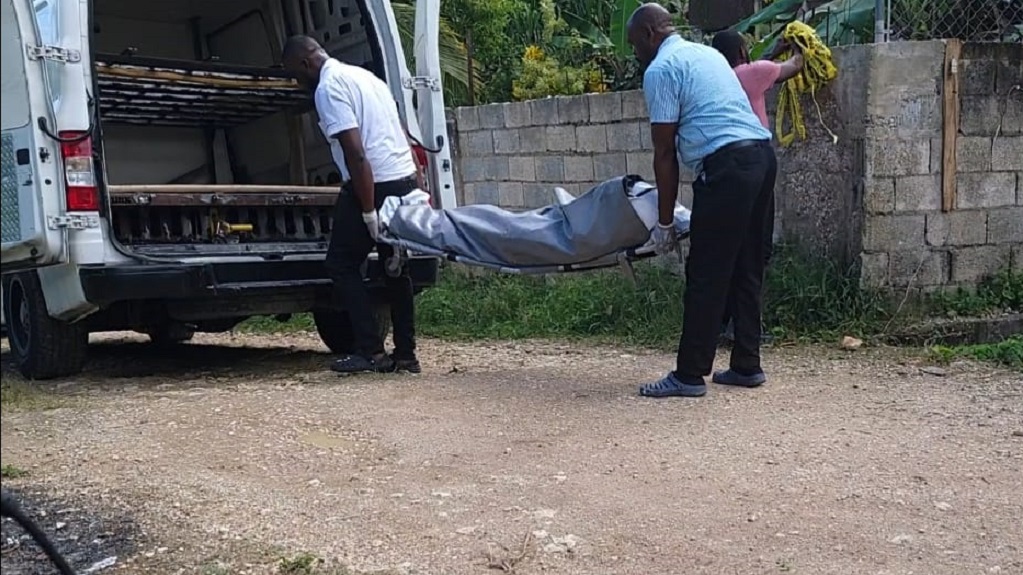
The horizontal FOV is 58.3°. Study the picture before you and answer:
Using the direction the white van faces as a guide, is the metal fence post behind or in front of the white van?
behind

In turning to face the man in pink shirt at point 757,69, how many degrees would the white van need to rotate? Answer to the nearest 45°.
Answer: approximately 135° to its right

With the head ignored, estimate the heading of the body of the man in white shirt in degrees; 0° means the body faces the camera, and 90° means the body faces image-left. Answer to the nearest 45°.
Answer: approximately 90°

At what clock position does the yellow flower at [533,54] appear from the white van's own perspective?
The yellow flower is roughly at 3 o'clock from the white van.

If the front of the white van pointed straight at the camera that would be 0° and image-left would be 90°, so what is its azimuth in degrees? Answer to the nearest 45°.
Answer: approximately 135°
